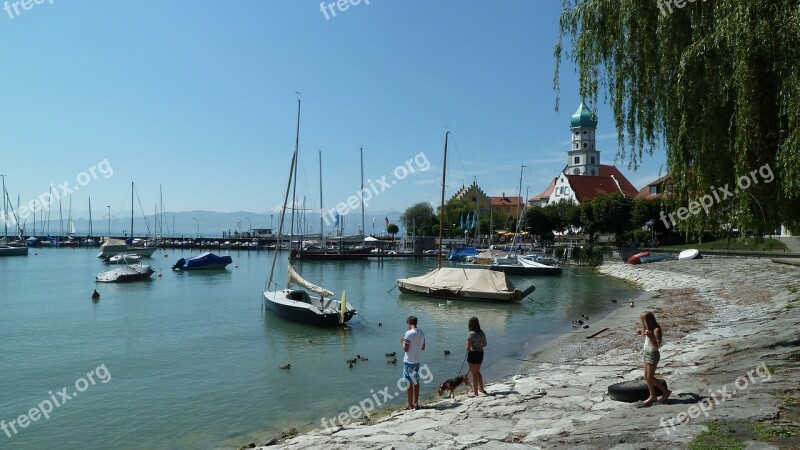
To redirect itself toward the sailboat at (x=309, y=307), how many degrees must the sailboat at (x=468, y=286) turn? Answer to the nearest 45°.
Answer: approximately 45° to its left

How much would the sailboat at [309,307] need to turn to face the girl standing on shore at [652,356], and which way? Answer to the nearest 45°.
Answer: approximately 135° to its left

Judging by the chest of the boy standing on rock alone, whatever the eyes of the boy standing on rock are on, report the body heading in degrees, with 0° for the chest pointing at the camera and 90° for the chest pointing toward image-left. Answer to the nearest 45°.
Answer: approximately 135°

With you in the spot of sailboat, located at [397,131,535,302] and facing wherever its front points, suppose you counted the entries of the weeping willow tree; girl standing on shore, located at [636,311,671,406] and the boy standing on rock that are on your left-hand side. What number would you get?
3

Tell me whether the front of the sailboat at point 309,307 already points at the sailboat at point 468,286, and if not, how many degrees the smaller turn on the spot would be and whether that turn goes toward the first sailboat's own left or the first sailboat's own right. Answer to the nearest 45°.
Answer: approximately 90° to the first sailboat's own right

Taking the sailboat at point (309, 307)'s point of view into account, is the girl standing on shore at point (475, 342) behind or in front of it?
behind

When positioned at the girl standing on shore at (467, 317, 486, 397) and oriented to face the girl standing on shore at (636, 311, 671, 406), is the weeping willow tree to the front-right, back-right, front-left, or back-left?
front-left

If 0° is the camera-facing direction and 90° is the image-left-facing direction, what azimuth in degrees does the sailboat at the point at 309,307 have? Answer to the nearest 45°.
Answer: approximately 135°

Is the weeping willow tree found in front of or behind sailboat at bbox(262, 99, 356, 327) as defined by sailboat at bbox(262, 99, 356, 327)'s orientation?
behind

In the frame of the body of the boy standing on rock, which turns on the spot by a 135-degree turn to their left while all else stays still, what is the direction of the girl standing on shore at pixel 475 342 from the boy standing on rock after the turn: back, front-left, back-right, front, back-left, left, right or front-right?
left

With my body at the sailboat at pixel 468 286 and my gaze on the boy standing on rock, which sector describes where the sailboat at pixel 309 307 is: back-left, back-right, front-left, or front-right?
front-right

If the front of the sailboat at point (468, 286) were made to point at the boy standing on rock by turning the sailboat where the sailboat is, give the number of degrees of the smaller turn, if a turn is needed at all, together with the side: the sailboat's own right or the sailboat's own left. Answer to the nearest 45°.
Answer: approximately 90° to the sailboat's own left

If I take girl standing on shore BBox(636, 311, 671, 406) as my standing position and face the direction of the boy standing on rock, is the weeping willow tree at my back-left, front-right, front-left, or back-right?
back-right

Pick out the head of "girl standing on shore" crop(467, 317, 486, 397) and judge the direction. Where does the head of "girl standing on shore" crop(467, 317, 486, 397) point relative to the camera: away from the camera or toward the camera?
away from the camera

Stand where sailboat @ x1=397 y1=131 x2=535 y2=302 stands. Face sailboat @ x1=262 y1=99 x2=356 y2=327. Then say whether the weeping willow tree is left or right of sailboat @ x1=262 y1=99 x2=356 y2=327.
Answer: left

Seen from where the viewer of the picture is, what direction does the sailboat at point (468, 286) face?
facing to the left of the viewer

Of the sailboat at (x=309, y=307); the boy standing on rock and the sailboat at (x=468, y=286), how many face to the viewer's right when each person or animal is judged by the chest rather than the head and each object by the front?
0
